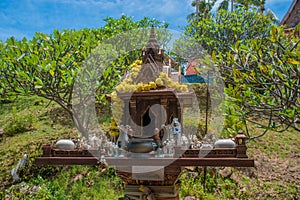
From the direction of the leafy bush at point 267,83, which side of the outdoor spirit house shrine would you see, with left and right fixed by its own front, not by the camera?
left

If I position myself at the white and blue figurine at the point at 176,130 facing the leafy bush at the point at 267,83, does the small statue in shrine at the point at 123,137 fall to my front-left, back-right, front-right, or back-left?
back-left

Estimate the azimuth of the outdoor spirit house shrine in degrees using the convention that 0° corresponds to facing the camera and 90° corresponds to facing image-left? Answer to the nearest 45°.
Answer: approximately 0°
